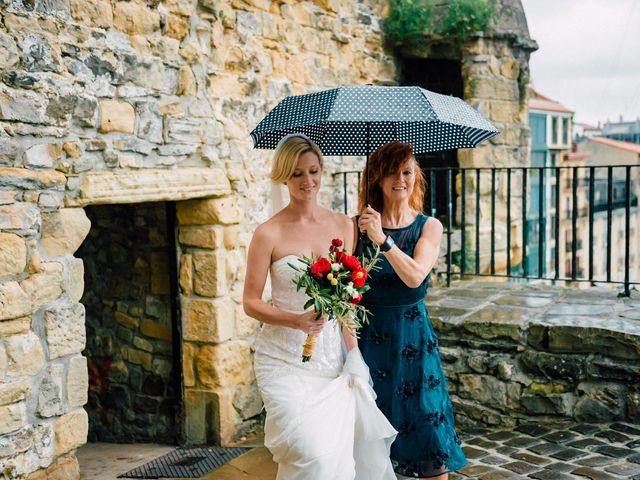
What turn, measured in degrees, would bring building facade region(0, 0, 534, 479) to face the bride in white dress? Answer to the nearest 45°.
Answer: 0° — it already faces them

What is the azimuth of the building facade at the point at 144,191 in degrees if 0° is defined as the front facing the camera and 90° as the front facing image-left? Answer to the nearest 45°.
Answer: approximately 315°

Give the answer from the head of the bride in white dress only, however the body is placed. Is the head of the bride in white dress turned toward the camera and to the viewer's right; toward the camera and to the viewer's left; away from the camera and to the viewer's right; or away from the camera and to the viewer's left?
toward the camera and to the viewer's right

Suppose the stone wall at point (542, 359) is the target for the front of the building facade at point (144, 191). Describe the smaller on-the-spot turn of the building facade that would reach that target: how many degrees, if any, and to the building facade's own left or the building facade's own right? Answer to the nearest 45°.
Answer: approximately 45° to the building facade's own left
